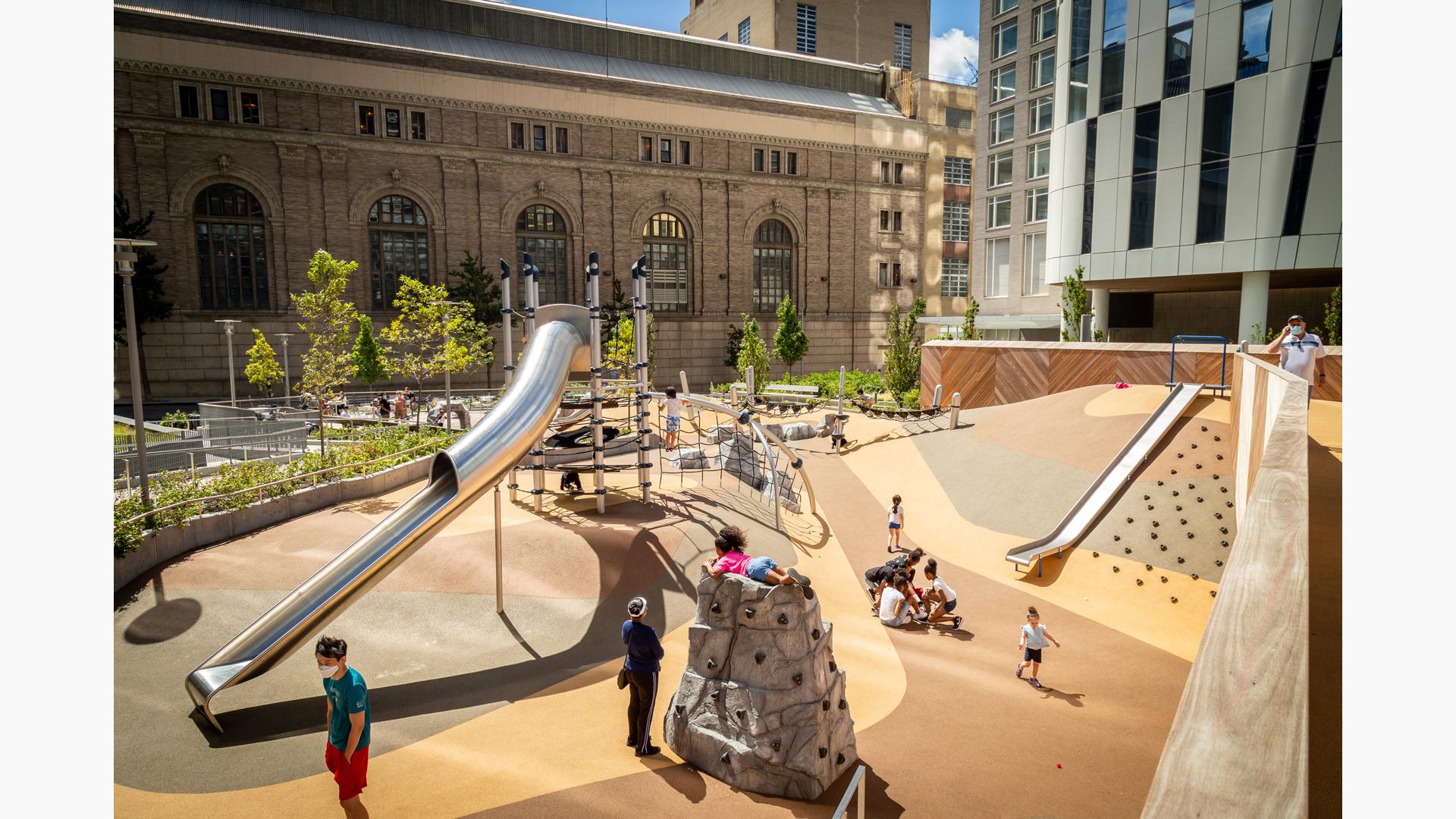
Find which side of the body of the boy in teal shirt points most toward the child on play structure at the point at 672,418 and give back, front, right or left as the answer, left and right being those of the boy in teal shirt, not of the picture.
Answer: back

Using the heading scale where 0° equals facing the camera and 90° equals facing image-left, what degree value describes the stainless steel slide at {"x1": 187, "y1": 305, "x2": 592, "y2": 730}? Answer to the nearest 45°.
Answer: approximately 45°

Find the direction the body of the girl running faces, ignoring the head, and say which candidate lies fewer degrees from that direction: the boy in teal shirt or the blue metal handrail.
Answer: the boy in teal shirt

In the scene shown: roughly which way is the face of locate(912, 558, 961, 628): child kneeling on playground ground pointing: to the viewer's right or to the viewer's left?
to the viewer's left

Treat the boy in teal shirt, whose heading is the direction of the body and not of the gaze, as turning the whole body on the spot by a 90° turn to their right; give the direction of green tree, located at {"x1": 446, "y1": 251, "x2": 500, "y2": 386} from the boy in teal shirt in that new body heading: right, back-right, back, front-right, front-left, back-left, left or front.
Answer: front-right

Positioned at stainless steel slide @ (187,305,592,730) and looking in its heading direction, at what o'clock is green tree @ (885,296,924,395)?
The green tree is roughly at 6 o'clock from the stainless steel slide.

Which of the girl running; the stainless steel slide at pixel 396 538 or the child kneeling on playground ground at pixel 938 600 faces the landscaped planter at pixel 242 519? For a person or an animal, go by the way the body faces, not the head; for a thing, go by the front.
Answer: the child kneeling on playground ground

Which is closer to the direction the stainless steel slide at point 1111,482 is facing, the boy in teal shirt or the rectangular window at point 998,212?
the boy in teal shirt

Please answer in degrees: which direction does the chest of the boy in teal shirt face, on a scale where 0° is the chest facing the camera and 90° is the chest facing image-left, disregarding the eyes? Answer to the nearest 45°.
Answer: approximately 45°

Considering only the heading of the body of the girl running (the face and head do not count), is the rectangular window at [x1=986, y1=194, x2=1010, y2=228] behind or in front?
behind

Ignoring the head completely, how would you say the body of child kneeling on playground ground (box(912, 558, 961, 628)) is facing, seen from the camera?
to the viewer's left

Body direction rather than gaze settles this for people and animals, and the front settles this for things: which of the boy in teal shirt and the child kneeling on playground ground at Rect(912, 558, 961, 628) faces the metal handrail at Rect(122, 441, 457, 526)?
the child kneeling on playground ground

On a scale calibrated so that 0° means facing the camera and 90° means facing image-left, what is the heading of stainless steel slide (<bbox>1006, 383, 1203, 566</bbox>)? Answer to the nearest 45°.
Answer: approximately 45°

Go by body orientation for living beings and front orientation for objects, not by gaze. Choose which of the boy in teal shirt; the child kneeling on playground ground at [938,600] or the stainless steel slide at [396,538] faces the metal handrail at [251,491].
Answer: the child kneeling on playground ground

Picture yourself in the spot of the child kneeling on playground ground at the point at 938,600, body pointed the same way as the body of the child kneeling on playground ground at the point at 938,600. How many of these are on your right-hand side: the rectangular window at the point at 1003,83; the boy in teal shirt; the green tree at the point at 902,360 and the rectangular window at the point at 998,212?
3

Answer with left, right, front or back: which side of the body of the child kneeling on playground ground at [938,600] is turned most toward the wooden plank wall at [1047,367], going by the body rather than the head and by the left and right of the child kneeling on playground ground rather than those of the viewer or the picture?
right
